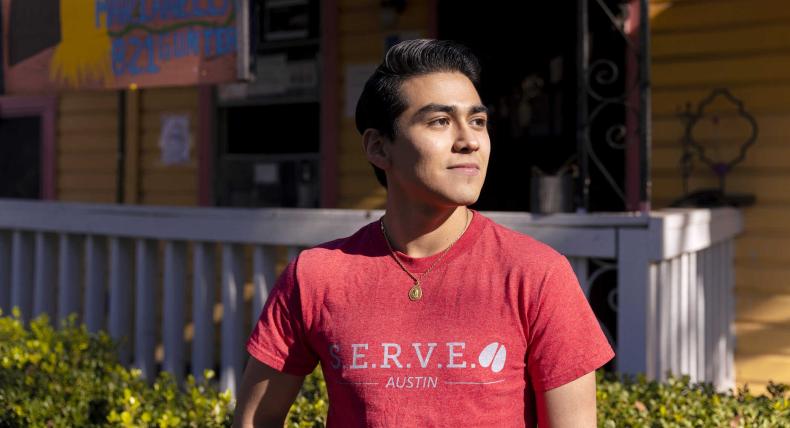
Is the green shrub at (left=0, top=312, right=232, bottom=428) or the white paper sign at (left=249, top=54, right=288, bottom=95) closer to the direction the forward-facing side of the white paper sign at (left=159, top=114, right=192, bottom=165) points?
the green shrub

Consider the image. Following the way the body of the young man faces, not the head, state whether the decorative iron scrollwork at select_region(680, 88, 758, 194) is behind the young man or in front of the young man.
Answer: behind

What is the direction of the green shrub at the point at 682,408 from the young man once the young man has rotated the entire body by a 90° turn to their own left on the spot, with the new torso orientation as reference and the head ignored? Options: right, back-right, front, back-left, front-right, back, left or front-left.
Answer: front-left

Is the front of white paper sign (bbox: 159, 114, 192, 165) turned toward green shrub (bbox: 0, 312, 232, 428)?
yes

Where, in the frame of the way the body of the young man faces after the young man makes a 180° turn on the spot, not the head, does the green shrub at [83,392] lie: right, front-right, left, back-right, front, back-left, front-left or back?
front-left

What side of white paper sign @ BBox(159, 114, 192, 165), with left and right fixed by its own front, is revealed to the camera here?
front

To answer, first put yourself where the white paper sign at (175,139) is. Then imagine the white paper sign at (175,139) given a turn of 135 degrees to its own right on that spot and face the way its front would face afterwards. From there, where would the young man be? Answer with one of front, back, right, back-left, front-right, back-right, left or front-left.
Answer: back-left

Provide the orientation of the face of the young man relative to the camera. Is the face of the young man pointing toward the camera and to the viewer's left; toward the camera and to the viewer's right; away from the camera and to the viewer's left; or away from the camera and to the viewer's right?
toward the camera and to the viewer's right

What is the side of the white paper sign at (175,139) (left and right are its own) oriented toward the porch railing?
front

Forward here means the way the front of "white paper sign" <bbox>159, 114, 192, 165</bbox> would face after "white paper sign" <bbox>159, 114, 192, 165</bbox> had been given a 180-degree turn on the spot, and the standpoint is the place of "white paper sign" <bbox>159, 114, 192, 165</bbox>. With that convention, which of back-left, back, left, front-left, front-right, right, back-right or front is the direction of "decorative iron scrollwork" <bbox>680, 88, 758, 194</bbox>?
back-right

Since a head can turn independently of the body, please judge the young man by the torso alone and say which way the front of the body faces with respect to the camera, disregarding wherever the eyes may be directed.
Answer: toward the camera

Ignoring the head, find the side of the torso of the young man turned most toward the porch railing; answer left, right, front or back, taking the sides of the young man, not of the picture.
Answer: back
